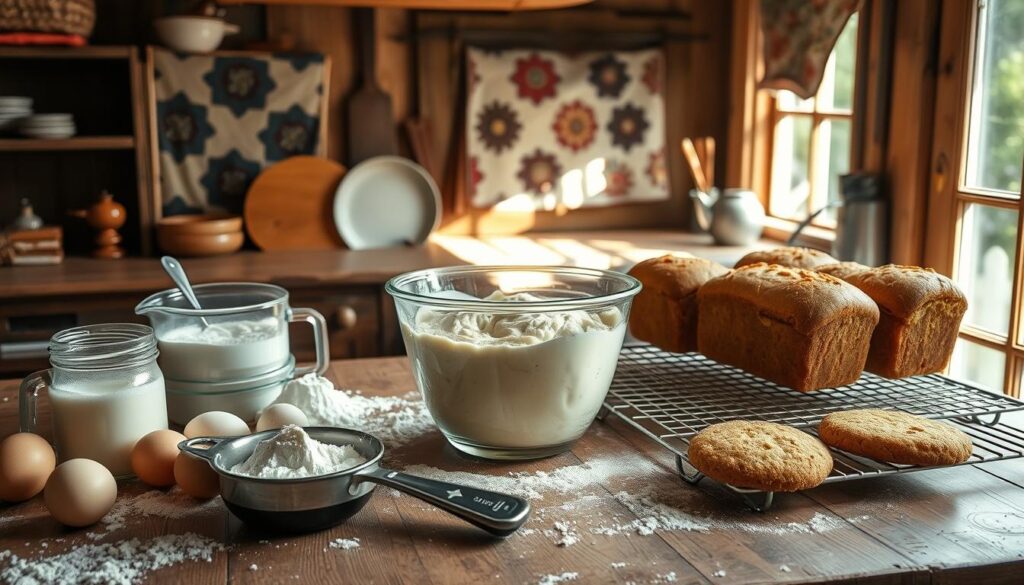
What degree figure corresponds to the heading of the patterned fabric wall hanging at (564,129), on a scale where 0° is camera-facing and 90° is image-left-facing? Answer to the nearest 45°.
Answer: approximately 0°

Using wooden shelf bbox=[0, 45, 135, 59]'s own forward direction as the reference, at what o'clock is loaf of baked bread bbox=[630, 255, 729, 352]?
The loaf of baked bread is roughly at 11 o'clock from the wooden shelf.

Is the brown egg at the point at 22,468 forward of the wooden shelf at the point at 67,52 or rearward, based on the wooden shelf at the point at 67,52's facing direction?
forward

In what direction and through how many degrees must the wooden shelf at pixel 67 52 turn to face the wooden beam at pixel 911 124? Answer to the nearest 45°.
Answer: approximately 45° to its left

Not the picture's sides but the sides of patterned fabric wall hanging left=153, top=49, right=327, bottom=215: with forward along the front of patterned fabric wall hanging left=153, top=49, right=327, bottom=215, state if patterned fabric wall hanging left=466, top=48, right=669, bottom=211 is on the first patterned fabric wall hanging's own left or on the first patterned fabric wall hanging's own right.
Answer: on the first patterned fabric wall hanging's own left

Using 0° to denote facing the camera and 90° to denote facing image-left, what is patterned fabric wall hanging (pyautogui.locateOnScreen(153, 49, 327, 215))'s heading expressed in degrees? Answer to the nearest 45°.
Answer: approximately 0°

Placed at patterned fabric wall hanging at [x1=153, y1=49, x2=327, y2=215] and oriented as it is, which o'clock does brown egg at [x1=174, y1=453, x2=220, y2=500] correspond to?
The brown egg is roughly at 12 o'clock from the patterned fabric wall hanging.

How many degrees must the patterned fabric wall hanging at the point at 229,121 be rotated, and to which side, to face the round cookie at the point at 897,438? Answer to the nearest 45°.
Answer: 0° — it already faces it

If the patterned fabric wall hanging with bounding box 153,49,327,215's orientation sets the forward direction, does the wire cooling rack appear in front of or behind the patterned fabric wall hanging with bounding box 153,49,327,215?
in front
